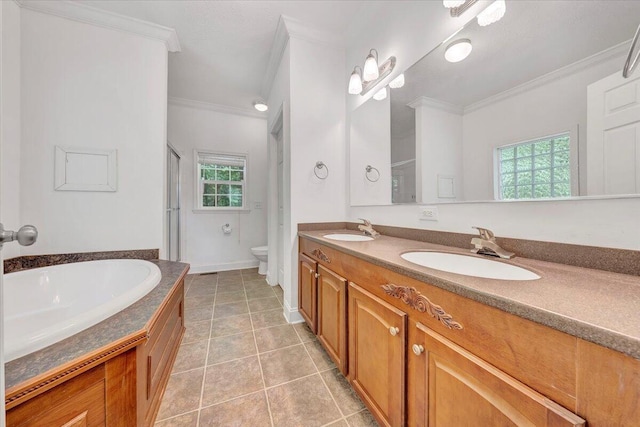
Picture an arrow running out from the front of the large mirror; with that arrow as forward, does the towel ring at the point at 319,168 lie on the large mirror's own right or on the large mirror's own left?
on the large mirror's own right

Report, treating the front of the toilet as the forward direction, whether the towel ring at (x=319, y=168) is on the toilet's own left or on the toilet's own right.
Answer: on the toilet's own left

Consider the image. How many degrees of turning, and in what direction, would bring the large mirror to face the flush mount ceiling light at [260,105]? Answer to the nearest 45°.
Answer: approximately 45° to its right

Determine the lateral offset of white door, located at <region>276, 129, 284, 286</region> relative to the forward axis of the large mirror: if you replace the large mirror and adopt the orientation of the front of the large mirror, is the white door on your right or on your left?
on your right

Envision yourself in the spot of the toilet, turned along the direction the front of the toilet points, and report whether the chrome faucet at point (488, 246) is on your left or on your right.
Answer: on your left

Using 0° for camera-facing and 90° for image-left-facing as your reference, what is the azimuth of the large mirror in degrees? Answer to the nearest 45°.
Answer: approximately 45°

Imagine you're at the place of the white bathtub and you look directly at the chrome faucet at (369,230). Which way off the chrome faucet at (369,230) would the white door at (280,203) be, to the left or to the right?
left
